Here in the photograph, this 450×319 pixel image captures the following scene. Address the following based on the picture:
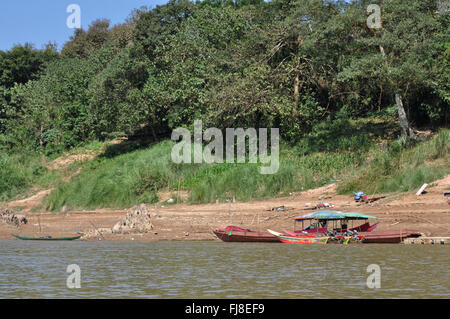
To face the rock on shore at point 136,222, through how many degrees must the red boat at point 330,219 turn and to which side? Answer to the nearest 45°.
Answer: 0° — it already faces it

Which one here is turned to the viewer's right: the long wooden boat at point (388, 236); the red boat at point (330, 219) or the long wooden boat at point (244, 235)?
the long wooden boat at point (388, 236)

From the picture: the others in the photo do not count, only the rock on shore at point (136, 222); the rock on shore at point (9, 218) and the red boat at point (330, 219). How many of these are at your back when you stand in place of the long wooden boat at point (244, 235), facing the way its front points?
1

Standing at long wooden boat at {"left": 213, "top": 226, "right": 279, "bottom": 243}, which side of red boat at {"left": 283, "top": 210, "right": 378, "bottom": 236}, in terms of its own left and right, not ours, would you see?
front

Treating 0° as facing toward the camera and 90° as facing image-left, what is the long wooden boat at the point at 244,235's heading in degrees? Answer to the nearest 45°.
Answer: approximately 90°

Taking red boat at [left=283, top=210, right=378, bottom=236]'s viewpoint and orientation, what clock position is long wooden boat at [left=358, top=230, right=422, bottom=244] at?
The long wooden boat is roughly at 7 o'clock from the red boat.

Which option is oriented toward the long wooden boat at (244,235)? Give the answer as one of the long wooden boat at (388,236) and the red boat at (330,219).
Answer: the red boat

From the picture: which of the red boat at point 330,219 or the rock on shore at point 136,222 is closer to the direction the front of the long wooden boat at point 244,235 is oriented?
the rock on shore

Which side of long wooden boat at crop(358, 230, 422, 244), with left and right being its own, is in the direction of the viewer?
right

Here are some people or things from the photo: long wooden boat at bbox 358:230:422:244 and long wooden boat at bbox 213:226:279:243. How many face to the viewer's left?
1

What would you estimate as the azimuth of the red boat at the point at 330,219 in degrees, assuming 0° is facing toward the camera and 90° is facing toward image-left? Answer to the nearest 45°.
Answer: approximately 90°
